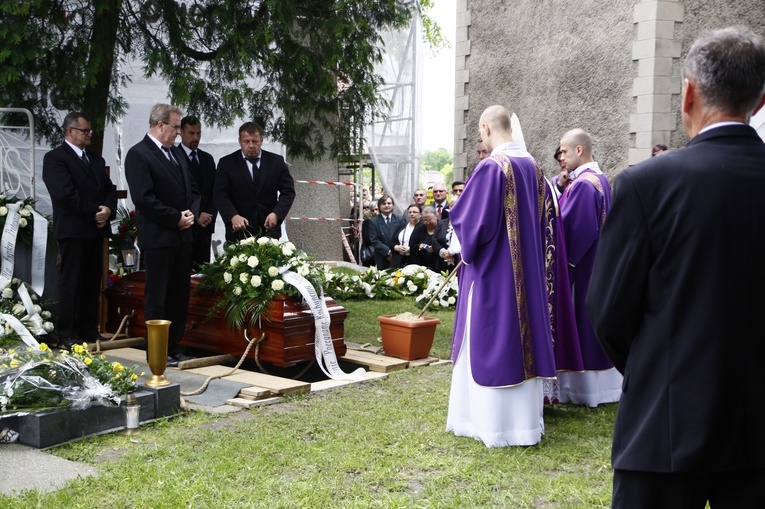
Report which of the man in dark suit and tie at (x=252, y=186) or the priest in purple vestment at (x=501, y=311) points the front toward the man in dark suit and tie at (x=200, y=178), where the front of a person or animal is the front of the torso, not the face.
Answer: the priest in purple vestment

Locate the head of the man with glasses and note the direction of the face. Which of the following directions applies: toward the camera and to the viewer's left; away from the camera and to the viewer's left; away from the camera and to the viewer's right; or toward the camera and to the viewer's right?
toward the camera and to the viewer's right

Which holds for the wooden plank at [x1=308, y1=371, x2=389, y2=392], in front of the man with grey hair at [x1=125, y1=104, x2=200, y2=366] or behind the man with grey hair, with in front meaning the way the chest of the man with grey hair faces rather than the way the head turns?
in front

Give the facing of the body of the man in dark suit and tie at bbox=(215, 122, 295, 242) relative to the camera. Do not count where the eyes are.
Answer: toward the camera

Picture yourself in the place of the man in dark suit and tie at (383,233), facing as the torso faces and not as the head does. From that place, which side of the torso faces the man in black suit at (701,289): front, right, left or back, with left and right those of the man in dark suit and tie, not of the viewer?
front

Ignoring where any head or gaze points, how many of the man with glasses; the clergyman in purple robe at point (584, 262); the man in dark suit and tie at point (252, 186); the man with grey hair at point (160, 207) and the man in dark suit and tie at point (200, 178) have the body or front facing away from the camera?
0

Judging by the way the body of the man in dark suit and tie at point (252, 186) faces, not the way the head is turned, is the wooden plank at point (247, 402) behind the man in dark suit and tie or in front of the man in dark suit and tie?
in front

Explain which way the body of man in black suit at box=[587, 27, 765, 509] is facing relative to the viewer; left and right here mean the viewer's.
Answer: facing away from the viewer

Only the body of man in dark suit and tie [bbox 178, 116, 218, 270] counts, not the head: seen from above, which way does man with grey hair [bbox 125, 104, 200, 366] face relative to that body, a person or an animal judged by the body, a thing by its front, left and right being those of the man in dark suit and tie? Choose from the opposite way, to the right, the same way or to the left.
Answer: the same way

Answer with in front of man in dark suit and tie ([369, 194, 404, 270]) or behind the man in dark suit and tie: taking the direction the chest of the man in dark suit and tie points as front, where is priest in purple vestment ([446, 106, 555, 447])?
in front

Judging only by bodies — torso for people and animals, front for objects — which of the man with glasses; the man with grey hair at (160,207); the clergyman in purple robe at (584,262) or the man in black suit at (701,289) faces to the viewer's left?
the clergyman in purple robe

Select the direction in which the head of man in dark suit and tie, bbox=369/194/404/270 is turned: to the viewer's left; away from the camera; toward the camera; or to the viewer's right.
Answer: toward the camera

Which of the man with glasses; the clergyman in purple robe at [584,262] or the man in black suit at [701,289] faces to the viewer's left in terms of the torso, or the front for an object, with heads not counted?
the clergyman in purple robe

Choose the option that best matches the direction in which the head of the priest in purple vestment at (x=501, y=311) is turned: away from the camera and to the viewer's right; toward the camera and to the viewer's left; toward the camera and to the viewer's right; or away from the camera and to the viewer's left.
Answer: away from the camera and to the viewer's left

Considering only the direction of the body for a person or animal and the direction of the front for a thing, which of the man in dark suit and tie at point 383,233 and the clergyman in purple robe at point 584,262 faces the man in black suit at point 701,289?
the man in dark suit and tie

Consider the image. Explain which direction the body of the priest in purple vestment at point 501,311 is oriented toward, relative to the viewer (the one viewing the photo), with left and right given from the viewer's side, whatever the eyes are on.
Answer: facing away from the viewer and to the left of the viewer

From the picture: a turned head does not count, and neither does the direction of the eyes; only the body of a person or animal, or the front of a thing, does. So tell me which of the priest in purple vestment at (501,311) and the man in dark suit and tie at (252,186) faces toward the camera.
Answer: the man in dark suit and tie

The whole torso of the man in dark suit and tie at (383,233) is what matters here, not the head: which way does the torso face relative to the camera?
toward the camera

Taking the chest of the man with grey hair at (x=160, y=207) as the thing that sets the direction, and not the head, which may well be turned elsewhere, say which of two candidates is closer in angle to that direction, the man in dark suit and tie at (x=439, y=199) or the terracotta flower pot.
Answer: the terracotta flower pot

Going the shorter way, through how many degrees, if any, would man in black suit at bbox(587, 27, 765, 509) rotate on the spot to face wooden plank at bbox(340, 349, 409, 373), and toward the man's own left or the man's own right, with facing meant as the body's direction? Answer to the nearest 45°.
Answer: approximately 45° to the man's own left

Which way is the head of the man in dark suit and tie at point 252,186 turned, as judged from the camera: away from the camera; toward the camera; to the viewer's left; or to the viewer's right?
toward the camera

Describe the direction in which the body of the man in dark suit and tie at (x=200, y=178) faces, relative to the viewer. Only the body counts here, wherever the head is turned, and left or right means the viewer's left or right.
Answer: facing the viewer and to the right of the viewer
